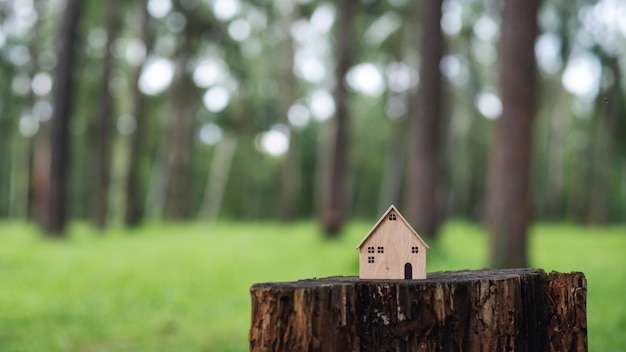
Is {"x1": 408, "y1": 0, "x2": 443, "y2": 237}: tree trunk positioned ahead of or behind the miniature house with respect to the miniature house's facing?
behind

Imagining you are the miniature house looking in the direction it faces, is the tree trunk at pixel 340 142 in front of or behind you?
behind

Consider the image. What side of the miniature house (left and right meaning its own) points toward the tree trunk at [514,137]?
back

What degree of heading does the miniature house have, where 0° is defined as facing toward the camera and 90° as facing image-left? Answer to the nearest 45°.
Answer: approximately 0°

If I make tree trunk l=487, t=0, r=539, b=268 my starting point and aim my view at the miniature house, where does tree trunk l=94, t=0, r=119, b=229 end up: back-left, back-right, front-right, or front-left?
back-right

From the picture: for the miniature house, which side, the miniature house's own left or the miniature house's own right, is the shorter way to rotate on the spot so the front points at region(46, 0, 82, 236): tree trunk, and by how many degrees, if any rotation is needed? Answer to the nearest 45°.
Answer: approximately 135° to the miniature house's own right

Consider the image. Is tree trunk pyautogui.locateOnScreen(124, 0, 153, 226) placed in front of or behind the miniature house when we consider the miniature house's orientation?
behind

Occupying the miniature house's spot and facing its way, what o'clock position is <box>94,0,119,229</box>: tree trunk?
The tree trunk is roughly at 5 o'clock from the miniature house.

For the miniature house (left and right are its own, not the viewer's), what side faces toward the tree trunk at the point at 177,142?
back

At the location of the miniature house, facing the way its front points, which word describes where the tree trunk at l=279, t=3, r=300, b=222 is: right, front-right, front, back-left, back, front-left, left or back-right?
back
